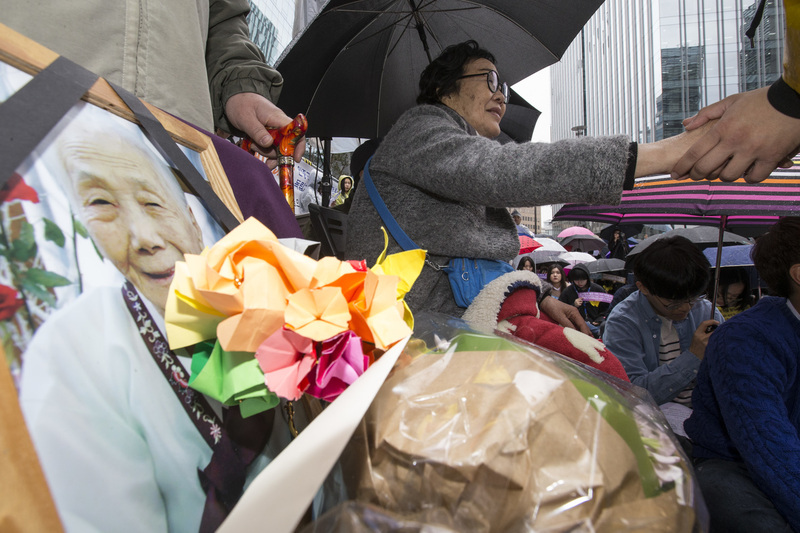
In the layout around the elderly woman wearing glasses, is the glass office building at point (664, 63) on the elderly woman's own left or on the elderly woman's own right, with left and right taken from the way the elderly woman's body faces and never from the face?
on the elderly woman's own left

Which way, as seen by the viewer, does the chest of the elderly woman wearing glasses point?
to the viewer's right

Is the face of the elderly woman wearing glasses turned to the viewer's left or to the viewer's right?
to the viewer's right

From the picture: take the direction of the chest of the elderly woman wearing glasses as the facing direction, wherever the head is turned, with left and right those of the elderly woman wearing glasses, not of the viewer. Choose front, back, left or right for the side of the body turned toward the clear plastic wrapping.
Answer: right

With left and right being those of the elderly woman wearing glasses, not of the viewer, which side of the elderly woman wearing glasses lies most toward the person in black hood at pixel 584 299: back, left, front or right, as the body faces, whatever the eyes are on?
left

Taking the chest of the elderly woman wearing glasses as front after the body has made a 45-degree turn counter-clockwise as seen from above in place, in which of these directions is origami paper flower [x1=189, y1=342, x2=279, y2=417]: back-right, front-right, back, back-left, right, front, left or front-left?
back-right

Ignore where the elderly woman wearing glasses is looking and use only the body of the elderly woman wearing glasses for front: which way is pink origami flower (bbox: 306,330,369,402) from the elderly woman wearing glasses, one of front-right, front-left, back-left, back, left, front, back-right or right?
right

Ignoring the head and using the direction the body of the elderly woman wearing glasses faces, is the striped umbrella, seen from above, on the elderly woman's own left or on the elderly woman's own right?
on the elderly woman's own left
